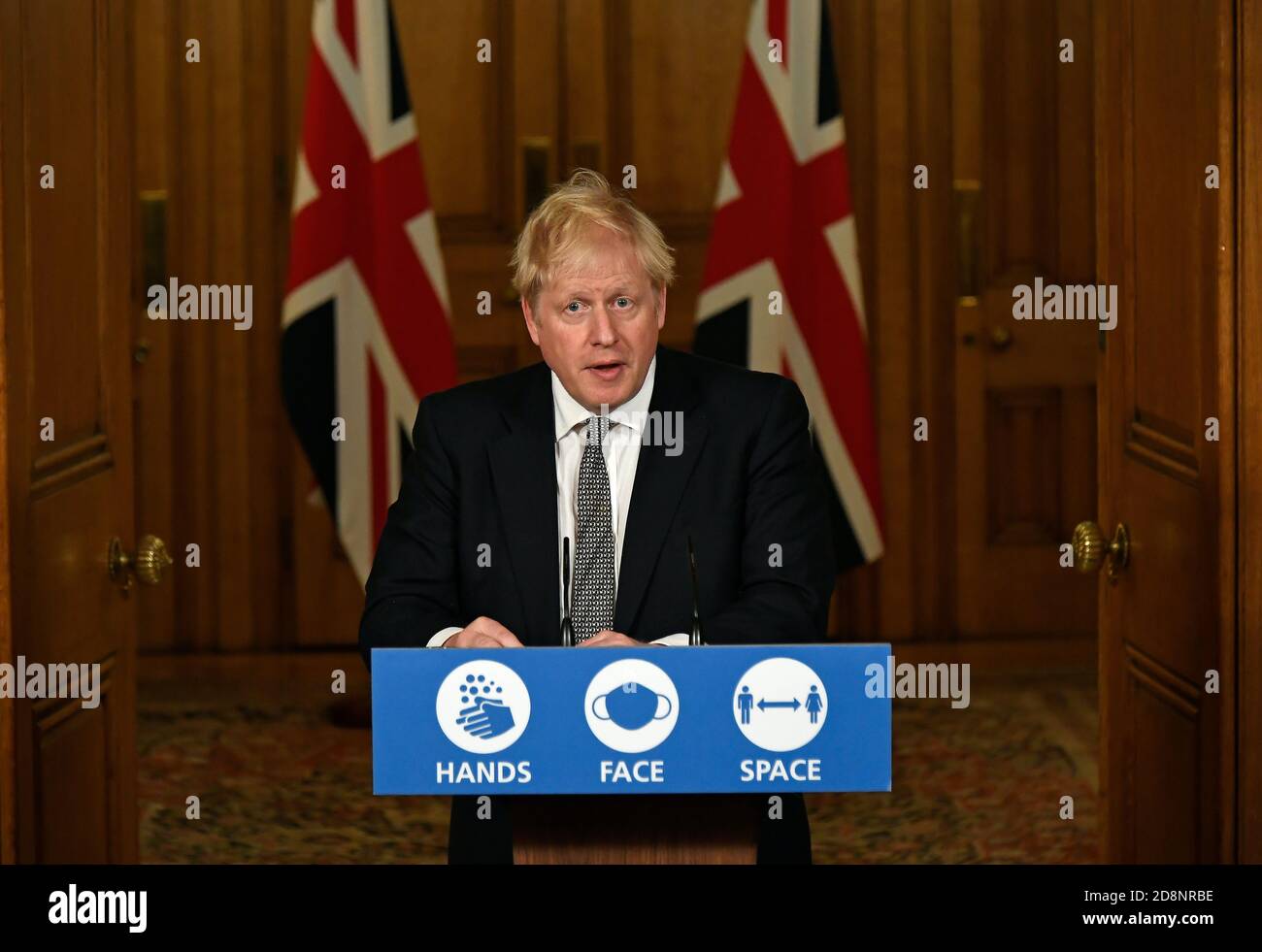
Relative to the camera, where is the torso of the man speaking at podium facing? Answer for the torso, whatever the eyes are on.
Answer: toward the camera
